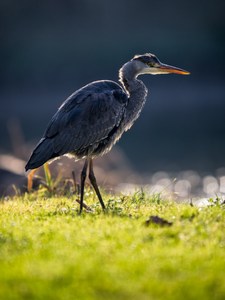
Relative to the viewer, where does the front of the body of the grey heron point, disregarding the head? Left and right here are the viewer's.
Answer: facing to the right of the viewer
